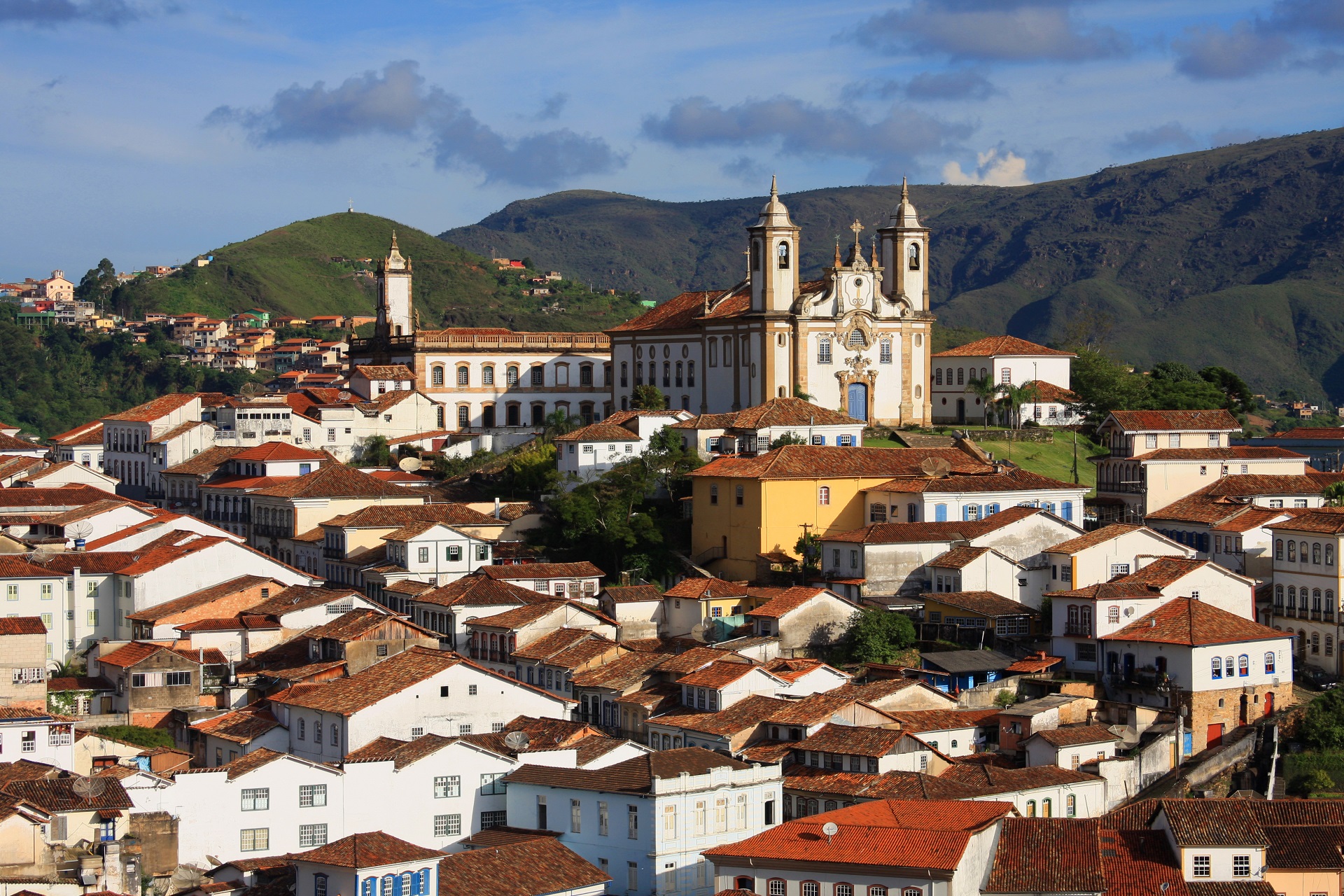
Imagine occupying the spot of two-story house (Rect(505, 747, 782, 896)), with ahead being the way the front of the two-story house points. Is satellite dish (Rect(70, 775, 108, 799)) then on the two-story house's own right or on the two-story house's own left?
on the two-story house's own right

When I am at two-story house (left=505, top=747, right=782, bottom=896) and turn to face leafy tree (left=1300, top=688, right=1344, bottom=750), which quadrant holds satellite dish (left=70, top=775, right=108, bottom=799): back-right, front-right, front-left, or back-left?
back-left

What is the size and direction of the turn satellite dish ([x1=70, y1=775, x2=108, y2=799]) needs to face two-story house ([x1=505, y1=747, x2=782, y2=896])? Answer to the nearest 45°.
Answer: approximately 90° to its left

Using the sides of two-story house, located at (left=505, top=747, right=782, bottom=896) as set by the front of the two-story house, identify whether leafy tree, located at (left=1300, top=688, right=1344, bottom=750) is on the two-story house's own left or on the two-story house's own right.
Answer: on the two-story house's own left

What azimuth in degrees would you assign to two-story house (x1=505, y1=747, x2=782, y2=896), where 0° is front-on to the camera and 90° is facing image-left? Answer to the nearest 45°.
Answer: approximately 315°

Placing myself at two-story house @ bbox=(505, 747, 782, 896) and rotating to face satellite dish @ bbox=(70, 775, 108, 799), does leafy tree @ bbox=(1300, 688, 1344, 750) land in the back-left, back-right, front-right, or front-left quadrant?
back-right

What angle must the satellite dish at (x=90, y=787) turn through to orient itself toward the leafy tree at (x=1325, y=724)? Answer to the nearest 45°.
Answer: approximately 90° to its left
